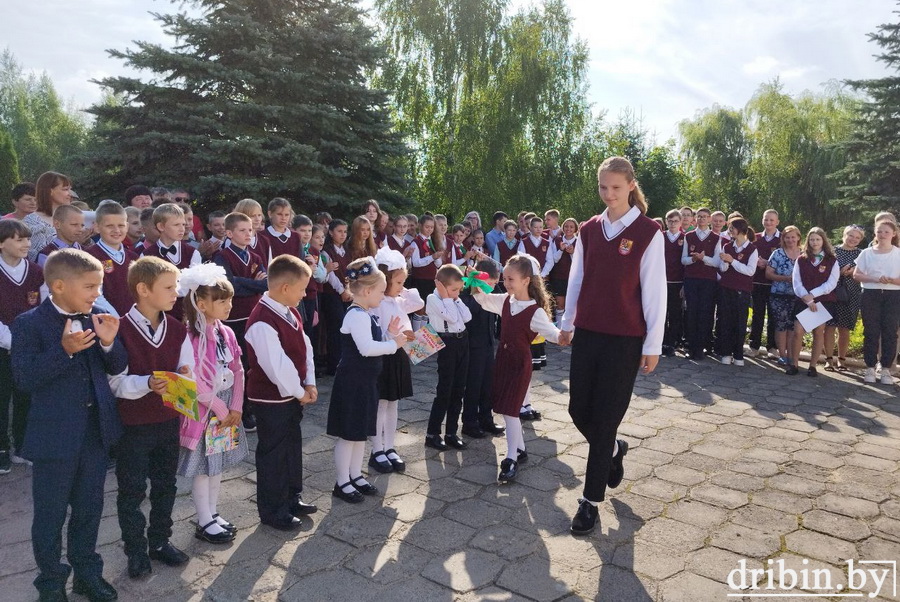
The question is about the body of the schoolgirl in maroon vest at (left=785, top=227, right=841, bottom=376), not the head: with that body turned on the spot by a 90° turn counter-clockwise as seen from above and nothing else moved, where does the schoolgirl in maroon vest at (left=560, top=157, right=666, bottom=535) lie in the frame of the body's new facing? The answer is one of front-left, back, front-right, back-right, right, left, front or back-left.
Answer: right

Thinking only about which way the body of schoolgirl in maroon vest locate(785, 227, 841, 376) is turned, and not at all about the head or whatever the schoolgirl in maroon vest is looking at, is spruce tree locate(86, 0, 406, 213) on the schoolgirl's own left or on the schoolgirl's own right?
on the schoolgirl's own right

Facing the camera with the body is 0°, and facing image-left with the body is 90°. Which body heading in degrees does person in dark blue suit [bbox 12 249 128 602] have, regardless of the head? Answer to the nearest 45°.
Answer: approximately 315°

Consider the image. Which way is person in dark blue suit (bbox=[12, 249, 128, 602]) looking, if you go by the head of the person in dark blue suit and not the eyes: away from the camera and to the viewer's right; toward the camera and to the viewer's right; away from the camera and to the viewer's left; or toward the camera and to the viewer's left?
toward the camera and to the viewer's right

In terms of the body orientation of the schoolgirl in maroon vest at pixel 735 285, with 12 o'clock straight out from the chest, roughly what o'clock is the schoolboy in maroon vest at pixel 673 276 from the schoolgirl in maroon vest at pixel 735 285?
the schoolboy in maroon vest at pixel 673 276 is roughly at 2 o'clock from the schoolgirl in maroon vest at pixel 735 285.

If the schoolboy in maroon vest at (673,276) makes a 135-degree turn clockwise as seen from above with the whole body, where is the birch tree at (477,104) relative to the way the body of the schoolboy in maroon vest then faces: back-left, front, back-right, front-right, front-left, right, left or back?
front

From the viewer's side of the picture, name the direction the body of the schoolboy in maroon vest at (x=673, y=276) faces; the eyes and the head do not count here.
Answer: toward the camera

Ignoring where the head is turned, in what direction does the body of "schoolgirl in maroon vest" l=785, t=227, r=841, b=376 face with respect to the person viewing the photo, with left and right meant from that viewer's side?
facing the viewer

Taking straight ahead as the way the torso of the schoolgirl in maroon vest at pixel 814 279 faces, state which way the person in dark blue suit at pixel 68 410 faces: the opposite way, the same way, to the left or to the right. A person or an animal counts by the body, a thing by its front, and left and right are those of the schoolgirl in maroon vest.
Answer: to the left

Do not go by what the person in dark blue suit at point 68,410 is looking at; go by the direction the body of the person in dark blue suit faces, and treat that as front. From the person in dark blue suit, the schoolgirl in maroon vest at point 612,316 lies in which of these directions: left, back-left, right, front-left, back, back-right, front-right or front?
front-left

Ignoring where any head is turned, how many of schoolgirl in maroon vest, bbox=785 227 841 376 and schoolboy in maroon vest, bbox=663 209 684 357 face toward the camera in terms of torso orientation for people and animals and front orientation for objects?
2
